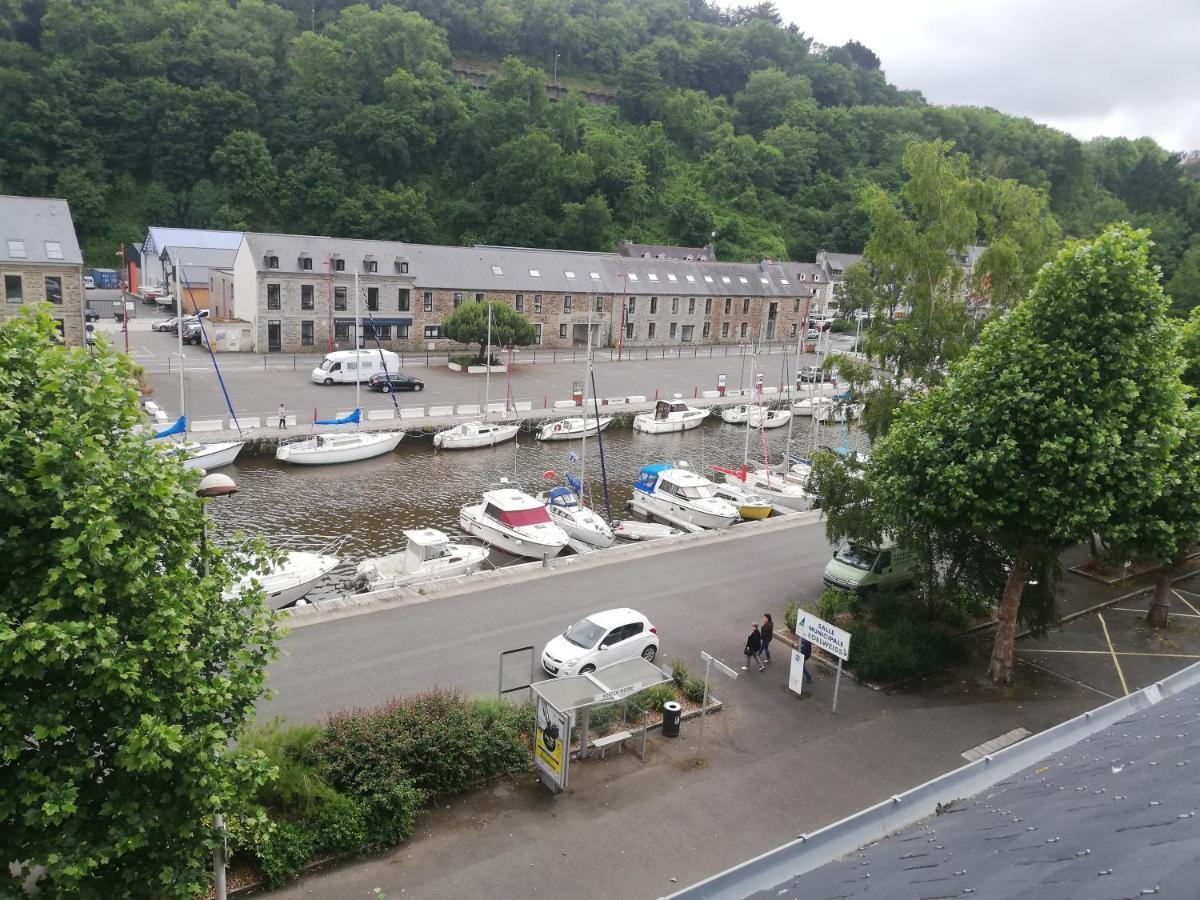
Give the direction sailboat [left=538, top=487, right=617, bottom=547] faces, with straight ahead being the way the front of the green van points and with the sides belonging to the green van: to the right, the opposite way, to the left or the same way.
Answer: to the left

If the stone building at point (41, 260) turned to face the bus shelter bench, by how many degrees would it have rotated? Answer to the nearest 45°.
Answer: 0° — it already faces it

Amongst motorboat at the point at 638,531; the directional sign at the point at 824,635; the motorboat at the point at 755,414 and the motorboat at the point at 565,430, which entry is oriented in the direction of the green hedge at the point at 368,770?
the directional sign

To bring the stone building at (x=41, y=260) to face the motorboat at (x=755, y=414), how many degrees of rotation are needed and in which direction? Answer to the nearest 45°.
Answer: approximately 45° to its left

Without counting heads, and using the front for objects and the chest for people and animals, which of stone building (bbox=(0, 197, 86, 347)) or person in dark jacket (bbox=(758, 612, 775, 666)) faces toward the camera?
the stone building

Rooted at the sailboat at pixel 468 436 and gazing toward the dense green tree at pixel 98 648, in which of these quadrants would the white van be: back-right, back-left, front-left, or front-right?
back-right

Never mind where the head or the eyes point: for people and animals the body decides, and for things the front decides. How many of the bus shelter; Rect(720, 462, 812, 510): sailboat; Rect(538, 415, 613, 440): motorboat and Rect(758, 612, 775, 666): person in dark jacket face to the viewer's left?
1

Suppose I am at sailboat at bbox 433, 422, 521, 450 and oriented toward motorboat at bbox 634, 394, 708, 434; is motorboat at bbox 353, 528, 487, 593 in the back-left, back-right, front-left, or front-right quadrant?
back-right
